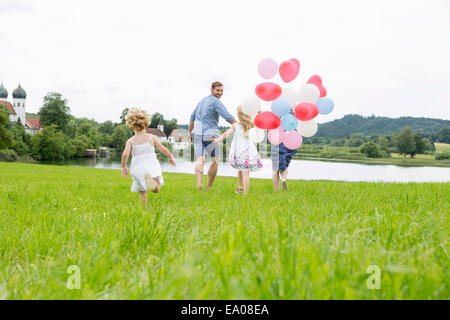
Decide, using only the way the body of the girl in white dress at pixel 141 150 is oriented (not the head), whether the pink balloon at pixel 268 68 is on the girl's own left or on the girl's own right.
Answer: on the girl's own right

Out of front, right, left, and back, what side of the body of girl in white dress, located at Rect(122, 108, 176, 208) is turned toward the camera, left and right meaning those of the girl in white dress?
back

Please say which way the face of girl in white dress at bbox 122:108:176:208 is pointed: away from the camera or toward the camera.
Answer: away from the camera

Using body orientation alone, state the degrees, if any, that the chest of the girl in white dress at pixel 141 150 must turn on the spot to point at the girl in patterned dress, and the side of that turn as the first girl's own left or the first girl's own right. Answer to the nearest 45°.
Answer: approximately 45° to the first girl's own right

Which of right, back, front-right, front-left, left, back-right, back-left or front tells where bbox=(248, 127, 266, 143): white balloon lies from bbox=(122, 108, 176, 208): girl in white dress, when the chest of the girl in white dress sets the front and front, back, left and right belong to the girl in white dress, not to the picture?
front-right

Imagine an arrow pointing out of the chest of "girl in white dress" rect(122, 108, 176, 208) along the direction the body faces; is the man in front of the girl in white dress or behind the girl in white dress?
in front
